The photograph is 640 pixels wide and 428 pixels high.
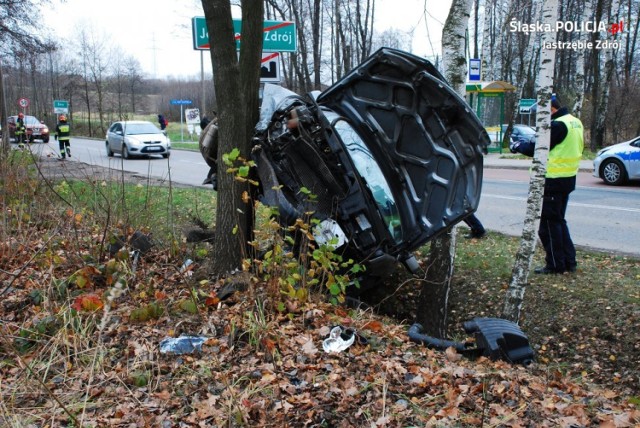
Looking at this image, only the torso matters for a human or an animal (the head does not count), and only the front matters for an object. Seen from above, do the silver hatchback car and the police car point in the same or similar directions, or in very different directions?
very different directions

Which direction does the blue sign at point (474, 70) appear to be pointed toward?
toward the camera

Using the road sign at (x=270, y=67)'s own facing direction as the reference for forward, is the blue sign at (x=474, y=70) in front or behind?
behind

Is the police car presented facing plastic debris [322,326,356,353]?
no

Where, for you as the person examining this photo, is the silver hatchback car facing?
facing the viewer and to the right of the viewer

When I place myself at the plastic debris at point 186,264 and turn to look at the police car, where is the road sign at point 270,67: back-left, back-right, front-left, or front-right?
front-left

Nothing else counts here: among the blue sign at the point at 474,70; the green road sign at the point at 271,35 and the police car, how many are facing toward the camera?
2

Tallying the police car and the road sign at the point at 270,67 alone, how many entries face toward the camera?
1

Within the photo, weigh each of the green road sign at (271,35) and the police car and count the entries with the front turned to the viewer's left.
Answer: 1

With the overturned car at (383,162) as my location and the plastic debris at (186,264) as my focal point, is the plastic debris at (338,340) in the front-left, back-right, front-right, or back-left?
front-left

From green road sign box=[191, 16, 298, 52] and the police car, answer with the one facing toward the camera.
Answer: the green road sign

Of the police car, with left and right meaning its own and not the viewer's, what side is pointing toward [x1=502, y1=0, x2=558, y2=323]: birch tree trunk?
left

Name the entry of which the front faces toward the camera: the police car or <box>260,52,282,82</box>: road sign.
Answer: the road sign

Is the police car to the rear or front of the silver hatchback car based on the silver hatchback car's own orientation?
to the front

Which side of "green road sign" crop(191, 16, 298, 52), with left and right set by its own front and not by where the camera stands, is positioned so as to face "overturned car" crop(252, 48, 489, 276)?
front

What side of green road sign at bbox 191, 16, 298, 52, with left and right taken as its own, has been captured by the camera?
front

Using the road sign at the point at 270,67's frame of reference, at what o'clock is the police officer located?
The police officer is roughly at 10 o'clock from the road sign.

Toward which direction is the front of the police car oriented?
to the viewer's left
